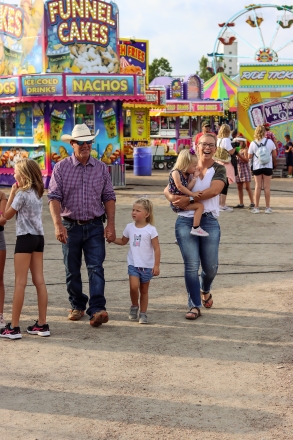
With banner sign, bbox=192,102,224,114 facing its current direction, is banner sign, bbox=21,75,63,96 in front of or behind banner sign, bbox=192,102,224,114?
in front

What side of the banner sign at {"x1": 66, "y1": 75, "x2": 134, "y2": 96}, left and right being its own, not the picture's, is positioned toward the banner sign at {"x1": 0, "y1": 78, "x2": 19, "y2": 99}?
right

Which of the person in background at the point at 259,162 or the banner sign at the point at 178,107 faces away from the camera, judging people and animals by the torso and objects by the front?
the person in background

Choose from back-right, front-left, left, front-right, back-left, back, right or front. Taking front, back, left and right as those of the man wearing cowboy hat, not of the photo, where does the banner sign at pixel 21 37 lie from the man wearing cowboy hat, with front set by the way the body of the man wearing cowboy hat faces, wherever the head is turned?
back

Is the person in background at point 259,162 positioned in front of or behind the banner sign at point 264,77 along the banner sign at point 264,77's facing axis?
in front

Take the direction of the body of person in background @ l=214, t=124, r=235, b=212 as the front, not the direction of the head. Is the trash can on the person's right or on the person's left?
on the person's left

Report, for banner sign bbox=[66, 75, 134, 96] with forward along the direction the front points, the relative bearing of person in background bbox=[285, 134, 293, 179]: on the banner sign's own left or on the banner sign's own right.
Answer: on the banner sign's own left

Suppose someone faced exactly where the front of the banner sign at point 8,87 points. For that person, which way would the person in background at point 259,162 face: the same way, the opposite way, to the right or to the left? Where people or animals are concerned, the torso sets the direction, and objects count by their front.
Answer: the opposite way

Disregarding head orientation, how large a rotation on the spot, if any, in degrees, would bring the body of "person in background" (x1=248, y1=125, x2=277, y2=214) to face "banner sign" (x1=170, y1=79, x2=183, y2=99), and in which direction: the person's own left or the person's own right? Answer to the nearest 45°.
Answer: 0° — they already face it
